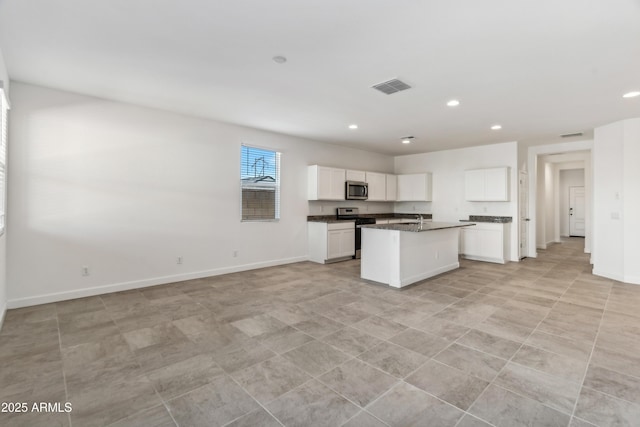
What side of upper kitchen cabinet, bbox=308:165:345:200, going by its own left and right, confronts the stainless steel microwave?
left

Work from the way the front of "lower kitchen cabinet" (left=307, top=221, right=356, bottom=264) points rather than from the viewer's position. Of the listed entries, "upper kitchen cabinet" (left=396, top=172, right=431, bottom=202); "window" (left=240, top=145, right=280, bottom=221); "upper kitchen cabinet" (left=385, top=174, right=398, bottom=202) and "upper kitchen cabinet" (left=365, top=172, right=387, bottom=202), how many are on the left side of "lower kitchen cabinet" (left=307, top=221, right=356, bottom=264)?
3

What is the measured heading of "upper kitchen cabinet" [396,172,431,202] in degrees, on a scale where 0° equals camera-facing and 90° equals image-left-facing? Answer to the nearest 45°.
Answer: approximately 45°

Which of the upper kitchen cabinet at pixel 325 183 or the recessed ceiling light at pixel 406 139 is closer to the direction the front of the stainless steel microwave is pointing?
the recessed ceiling light

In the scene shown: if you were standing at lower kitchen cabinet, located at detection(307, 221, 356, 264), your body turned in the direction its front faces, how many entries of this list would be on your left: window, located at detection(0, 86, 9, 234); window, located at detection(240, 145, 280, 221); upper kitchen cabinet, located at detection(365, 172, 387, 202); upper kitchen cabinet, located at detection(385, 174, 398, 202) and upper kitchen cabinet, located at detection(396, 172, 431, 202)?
3

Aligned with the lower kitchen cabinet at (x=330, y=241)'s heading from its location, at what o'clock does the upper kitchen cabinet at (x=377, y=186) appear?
The upper kitchen cabinet is roughly at 9 o'clock from the lower kitchen cabinet.

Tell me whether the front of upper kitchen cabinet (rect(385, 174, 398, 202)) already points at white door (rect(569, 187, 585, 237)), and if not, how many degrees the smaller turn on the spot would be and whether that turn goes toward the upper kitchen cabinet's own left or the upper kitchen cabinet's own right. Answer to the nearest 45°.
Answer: approximately 90° to the upper kitchen cabinet's own left

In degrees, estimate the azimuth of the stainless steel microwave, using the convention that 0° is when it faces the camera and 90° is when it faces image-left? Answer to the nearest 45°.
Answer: approximately 315°

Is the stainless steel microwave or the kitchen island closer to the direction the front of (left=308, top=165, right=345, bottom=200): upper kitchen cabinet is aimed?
the kitchen island
